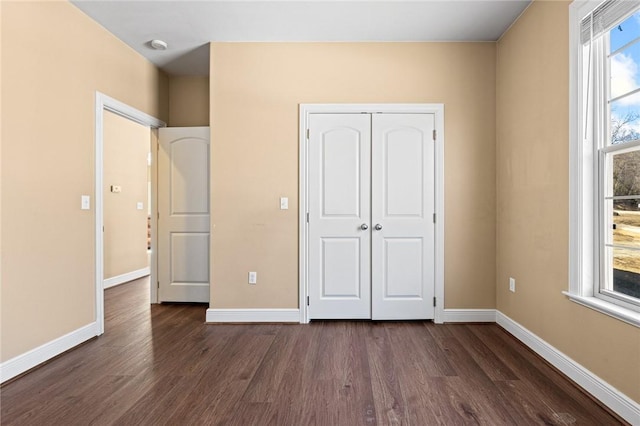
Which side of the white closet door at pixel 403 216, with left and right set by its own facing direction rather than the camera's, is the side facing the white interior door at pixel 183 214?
right

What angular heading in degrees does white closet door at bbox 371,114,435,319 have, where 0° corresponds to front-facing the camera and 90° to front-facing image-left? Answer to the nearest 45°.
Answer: approximately 0°

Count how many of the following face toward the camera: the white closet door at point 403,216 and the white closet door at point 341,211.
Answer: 2

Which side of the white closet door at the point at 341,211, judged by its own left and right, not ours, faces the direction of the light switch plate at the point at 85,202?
right

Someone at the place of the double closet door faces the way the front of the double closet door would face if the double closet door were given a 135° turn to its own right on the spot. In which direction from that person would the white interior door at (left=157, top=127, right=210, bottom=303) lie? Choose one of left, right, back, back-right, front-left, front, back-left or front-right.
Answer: front-left

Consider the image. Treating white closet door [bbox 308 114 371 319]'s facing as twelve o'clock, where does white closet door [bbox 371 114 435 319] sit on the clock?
white closet door [bbox 371 114 435 319] is roughly at 9 o'clock from white closet door [bbox 308 114 371 319].

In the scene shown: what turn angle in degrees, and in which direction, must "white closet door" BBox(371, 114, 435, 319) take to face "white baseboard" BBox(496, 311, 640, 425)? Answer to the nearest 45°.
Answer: approximately 45° to its left
